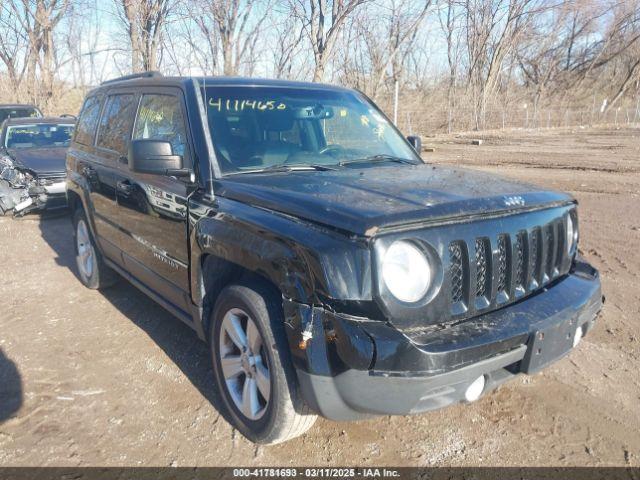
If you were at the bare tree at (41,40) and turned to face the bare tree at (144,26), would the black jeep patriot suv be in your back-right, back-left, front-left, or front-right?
front-right

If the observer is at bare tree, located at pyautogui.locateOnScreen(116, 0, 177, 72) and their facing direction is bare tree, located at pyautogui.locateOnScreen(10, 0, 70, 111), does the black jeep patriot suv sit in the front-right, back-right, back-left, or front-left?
back-left

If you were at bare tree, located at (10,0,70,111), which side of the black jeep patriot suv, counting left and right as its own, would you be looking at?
back

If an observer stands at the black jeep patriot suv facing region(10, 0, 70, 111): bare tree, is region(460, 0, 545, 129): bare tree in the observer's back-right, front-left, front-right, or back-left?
front-right

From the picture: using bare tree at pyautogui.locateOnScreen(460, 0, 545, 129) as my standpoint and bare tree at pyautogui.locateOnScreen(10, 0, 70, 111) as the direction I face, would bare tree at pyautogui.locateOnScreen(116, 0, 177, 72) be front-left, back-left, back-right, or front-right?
front-left

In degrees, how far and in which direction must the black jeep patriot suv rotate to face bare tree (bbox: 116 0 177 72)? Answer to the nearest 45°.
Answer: approximately 135° to its left

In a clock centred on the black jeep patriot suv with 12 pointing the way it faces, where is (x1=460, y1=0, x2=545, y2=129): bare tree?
The bare tree is roughly at 8 o'clock from the black jeep patriot suv.

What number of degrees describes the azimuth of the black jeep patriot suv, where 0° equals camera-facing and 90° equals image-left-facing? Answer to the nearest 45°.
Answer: approximately 315°
